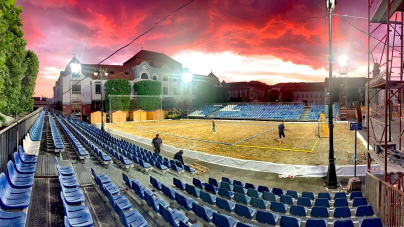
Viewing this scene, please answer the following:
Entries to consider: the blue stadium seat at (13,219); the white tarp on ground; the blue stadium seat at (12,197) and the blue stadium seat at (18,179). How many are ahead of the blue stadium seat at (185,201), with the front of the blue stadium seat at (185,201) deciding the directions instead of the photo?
1

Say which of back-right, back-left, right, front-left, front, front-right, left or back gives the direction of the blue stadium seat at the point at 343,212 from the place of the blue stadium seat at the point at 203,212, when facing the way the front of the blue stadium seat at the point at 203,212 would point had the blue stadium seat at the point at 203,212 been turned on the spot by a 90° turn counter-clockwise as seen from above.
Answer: back-right

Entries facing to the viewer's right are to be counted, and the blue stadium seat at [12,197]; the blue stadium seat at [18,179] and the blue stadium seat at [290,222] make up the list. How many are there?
2

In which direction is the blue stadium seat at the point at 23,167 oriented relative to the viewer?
to the viewer's right

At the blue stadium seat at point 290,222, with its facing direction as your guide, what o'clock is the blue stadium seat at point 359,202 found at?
the blue stadium seat at point 359,202 is roughly at 1 o'clock from the blue stadium seat at point 290,222.

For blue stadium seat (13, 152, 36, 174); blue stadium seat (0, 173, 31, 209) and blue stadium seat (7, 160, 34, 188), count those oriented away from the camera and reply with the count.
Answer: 0

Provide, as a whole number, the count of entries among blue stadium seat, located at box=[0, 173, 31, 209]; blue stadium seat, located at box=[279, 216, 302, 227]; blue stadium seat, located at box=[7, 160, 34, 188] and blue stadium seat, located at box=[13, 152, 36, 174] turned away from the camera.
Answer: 1

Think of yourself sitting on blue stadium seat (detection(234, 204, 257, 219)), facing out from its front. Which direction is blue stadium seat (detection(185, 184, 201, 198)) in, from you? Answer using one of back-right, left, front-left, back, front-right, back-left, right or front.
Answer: left

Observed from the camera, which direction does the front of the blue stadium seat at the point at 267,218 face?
facing away from the viewer and to the right of the viewer

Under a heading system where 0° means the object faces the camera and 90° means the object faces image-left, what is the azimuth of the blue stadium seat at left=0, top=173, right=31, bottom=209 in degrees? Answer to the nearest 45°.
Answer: approximately 270°

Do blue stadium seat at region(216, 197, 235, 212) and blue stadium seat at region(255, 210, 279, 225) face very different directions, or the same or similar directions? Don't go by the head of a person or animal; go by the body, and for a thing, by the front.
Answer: same or similar directions

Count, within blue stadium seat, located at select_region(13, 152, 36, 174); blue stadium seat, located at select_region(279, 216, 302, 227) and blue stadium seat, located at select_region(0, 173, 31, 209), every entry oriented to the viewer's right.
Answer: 2

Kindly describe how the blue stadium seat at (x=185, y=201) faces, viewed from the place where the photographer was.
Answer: facing away from the viewer and to the right of the viewer

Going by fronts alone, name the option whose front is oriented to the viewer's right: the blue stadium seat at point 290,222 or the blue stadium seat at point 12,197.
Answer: the blue stadium seat at point 12,197
